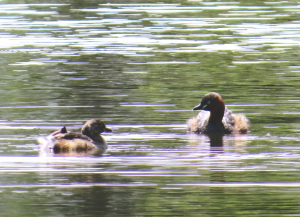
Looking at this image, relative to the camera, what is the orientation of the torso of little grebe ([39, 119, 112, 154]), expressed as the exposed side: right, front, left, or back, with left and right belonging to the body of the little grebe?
right

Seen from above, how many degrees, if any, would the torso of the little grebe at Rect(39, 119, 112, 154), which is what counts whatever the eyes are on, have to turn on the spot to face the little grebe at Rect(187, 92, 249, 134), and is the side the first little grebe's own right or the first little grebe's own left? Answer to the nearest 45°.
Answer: approximately 45° to the first little grebe's own left
